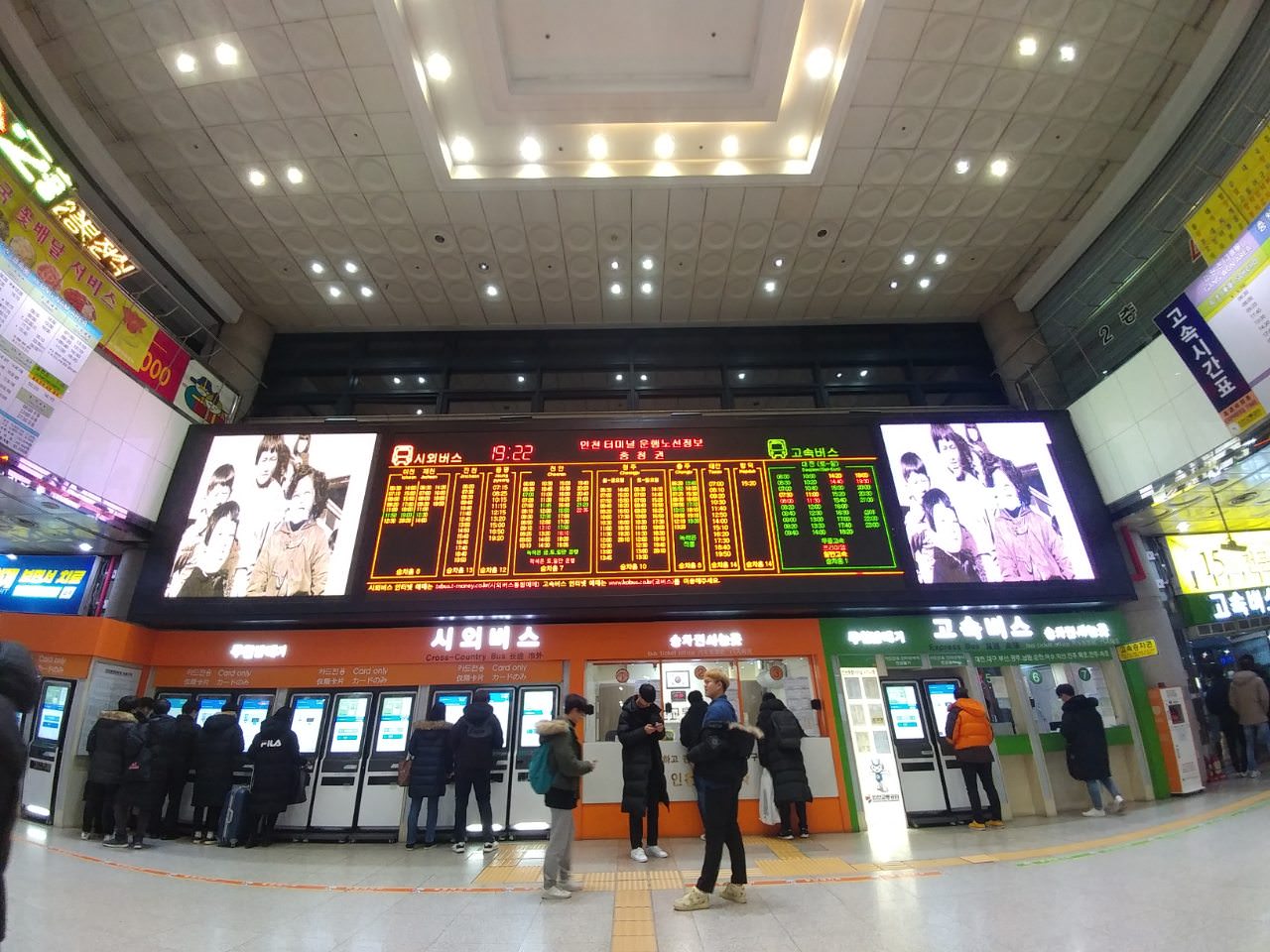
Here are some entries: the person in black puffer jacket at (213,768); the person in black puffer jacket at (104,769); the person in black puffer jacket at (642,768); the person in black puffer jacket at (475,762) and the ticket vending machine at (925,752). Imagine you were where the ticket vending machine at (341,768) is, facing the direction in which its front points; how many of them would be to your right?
2

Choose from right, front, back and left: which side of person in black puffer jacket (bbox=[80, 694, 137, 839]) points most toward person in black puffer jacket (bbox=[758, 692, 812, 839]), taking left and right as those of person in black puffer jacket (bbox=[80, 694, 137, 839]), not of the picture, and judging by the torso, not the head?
right

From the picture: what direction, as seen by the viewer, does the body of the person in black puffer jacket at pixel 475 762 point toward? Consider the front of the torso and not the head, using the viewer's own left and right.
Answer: facing away from the viewer

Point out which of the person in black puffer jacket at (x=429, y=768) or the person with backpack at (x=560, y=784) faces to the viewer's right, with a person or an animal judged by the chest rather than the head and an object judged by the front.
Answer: the person with backpack

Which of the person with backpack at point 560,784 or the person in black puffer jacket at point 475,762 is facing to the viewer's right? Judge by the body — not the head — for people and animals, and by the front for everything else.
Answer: the person with backpack

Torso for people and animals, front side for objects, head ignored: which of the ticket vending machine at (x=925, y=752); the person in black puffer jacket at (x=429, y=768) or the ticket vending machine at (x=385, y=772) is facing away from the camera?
the person in black puffer jacket

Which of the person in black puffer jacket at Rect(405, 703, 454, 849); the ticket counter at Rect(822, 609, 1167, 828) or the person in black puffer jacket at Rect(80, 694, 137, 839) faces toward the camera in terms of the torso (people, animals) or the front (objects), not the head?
the ticket counter

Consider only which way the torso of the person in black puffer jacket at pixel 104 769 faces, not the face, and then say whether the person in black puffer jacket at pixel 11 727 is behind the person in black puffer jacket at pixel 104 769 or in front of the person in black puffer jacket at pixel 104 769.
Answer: behind

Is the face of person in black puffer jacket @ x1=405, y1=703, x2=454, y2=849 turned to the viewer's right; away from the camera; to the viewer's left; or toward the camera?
away from the camera

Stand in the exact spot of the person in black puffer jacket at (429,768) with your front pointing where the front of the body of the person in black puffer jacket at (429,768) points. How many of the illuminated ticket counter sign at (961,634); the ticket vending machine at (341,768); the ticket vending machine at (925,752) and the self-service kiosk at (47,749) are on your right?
2

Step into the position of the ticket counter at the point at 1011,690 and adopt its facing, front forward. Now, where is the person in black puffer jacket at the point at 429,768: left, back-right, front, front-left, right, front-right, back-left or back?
front-right

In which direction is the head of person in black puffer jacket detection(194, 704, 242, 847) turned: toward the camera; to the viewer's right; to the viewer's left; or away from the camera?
away from the camera
